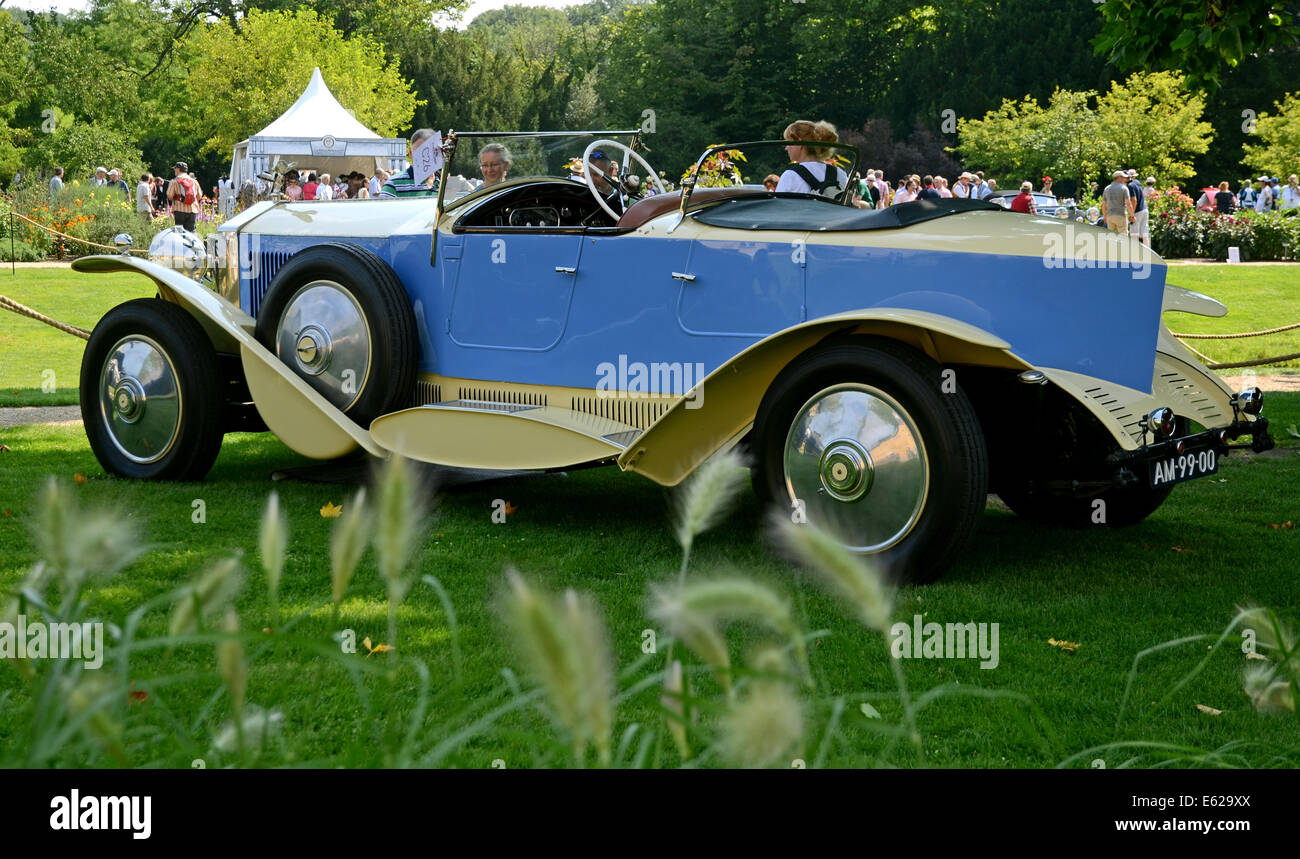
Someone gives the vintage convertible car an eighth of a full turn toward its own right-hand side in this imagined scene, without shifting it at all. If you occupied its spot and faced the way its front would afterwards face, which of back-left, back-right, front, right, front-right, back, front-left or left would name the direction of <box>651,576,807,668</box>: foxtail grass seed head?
back

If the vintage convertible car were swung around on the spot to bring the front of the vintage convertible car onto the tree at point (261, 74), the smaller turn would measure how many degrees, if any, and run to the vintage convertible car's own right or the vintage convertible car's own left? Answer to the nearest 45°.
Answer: approximately 45° to the vintage convertible car's own right

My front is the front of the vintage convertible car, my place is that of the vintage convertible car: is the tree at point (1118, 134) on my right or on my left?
on my right

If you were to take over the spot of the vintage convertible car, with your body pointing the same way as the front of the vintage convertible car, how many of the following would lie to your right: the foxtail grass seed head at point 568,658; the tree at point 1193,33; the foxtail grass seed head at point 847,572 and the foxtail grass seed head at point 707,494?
1

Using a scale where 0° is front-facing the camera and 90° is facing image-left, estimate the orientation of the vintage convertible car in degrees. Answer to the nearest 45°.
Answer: approximately 135°

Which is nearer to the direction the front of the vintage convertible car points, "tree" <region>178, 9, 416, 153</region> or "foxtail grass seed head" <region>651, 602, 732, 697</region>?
the tree

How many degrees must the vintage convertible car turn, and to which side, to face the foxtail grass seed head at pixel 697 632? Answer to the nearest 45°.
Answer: approximately 135° to its left

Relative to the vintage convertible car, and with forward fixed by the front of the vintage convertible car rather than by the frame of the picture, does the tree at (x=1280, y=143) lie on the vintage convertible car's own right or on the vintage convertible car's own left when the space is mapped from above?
on the vintage convertible car's own right

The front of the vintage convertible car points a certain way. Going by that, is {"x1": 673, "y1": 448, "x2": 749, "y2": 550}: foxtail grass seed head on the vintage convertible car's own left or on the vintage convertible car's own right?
on the vintage convertible car's own left

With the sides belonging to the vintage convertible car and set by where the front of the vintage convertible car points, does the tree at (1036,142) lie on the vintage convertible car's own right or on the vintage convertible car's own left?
on the vintage convertible car's own right

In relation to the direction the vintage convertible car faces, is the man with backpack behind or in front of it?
in front

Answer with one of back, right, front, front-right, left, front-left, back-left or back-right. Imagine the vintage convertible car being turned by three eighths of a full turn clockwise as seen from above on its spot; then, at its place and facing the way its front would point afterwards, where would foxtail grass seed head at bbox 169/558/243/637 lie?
right

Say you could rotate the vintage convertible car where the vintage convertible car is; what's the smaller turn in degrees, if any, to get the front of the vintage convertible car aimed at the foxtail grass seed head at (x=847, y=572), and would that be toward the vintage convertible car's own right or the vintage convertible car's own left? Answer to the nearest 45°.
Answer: approximately 135° to the vintage convertible car's own left

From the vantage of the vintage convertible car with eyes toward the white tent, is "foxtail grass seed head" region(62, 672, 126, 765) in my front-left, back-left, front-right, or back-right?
back-left

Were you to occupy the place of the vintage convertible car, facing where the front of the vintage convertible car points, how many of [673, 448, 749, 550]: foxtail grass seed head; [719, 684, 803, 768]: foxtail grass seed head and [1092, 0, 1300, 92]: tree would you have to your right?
1

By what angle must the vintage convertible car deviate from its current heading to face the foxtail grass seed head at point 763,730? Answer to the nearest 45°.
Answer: approximately 135° to its left

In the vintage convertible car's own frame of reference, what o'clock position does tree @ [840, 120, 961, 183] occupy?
The tree is roughly at 2 o'clock from the vintage convertible car.

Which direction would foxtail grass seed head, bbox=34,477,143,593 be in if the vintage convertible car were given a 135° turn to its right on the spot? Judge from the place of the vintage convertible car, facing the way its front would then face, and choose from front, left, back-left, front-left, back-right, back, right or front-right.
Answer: right

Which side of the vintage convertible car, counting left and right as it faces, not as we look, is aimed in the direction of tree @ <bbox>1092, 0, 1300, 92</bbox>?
right
